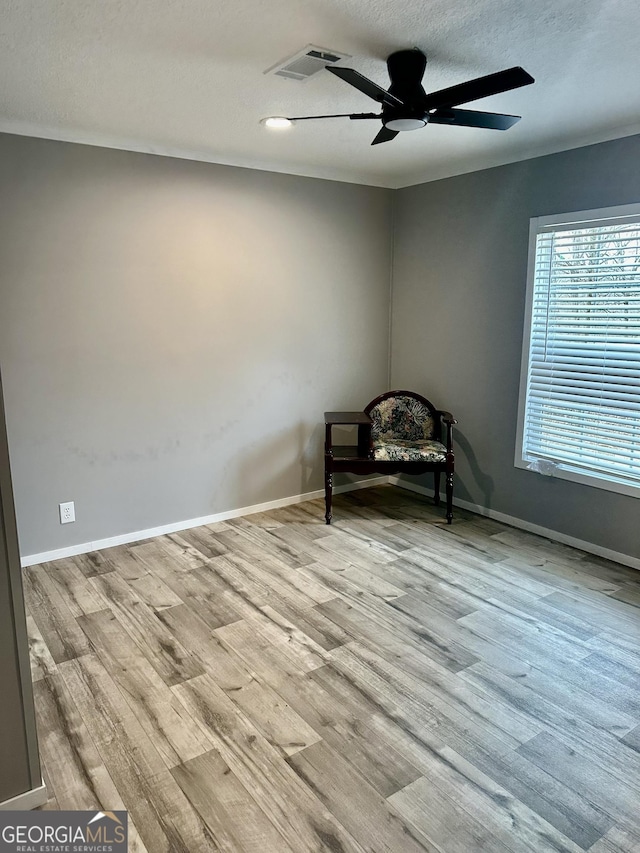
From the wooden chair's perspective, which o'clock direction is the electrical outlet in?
The electrical outlet is roughly at 2 o'clock from the wooden chair.

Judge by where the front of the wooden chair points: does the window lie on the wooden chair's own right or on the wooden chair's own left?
on the wooden chair's own left

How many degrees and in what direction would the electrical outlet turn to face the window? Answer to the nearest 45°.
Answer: approximately 90° to its left

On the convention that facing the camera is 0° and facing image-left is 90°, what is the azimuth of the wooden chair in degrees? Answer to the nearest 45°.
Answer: approximately 0°

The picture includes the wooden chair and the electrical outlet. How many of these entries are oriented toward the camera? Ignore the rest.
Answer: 2

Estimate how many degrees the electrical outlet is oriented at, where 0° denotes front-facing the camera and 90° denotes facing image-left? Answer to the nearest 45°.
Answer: approximately 0°

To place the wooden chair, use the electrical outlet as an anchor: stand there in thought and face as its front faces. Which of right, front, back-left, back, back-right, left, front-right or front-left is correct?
left

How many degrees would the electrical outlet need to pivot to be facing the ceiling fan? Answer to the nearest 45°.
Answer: approximately 45° to its left
